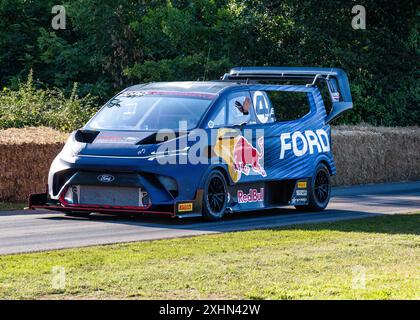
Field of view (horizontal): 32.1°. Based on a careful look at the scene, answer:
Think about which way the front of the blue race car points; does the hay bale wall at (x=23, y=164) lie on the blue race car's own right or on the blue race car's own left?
on the blue race car's own right

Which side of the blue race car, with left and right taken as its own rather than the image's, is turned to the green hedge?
right

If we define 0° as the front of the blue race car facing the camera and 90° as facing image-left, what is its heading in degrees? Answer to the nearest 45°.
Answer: approximately 45°
